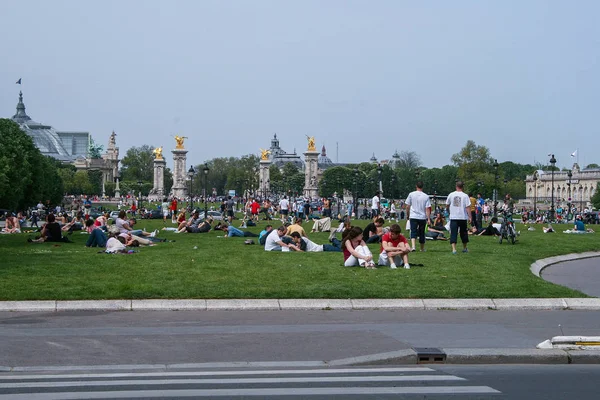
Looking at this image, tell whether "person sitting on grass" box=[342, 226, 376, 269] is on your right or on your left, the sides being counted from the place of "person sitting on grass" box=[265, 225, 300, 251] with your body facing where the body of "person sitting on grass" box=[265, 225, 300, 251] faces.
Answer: on your right

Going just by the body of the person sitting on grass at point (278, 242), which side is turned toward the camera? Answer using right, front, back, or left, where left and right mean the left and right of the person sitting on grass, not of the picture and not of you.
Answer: right

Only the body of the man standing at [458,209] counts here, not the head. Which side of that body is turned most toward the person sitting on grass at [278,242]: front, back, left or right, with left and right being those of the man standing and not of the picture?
left

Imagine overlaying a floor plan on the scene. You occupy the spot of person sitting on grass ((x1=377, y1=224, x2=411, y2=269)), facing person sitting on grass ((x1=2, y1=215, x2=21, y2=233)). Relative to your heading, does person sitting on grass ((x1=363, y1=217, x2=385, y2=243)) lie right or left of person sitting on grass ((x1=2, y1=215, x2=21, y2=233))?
right

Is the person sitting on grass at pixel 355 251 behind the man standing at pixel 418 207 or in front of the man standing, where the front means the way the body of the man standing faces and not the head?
behind

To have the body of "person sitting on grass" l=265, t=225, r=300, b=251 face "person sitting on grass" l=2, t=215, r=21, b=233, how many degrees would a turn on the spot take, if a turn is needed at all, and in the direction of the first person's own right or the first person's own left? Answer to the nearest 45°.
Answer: approximately 135° to the first person's own left

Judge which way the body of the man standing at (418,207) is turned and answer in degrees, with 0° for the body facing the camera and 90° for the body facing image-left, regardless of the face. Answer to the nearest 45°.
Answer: approximately 180°
